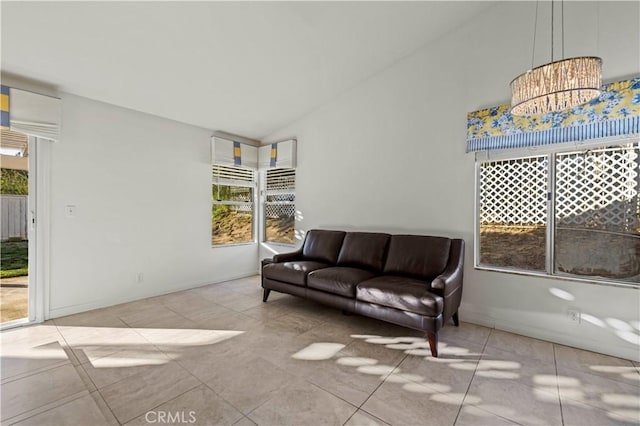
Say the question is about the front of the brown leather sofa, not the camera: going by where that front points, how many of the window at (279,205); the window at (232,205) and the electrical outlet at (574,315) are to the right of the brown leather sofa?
2

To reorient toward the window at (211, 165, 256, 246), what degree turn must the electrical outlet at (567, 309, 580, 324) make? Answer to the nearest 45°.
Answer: approximately 90° to its right

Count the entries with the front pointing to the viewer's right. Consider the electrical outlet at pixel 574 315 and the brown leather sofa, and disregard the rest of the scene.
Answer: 0

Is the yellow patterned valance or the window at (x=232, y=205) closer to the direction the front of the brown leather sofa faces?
the window

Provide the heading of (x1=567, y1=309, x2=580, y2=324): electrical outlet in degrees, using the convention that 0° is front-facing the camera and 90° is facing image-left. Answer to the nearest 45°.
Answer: approximately 0°

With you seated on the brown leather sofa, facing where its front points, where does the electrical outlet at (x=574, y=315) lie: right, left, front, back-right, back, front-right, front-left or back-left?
back-left

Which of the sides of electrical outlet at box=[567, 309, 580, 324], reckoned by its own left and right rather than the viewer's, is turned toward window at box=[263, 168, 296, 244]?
right

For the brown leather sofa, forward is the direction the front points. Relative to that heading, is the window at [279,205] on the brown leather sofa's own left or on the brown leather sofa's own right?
on the brown leather sofa's own right

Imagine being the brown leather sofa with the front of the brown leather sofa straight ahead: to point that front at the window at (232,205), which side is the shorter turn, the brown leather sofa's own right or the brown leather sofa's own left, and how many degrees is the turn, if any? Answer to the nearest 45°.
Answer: approximately 90° to the brown leather sofa's own right

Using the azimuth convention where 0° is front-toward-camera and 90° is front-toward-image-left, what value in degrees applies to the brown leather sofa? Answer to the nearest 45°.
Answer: approximately 45°
